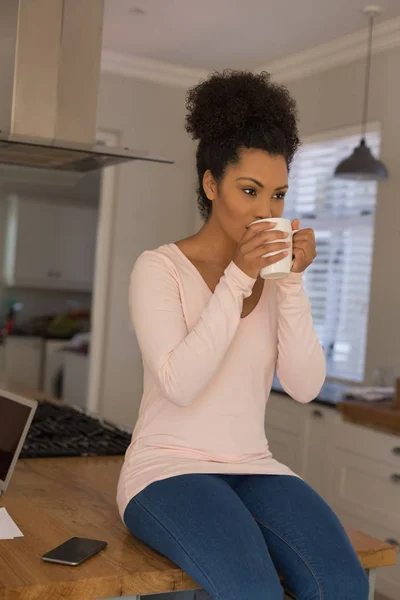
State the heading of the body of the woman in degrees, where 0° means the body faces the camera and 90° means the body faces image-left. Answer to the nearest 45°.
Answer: approximately 315°

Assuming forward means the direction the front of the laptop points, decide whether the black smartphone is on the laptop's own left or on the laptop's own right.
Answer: on the laptop's own left

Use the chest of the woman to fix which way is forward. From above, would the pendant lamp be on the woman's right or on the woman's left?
on the woman's left

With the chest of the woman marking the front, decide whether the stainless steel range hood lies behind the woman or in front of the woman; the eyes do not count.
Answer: behind

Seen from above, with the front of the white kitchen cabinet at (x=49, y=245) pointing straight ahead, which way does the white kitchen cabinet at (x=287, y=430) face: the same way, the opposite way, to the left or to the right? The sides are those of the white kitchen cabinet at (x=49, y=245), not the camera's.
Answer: to the right
